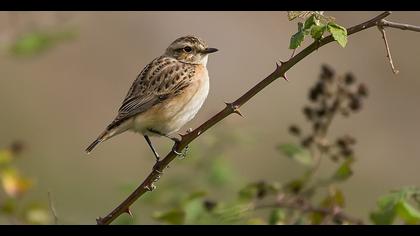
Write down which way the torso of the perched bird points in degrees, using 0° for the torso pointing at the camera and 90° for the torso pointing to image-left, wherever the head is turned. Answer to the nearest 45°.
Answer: approximately 270°
